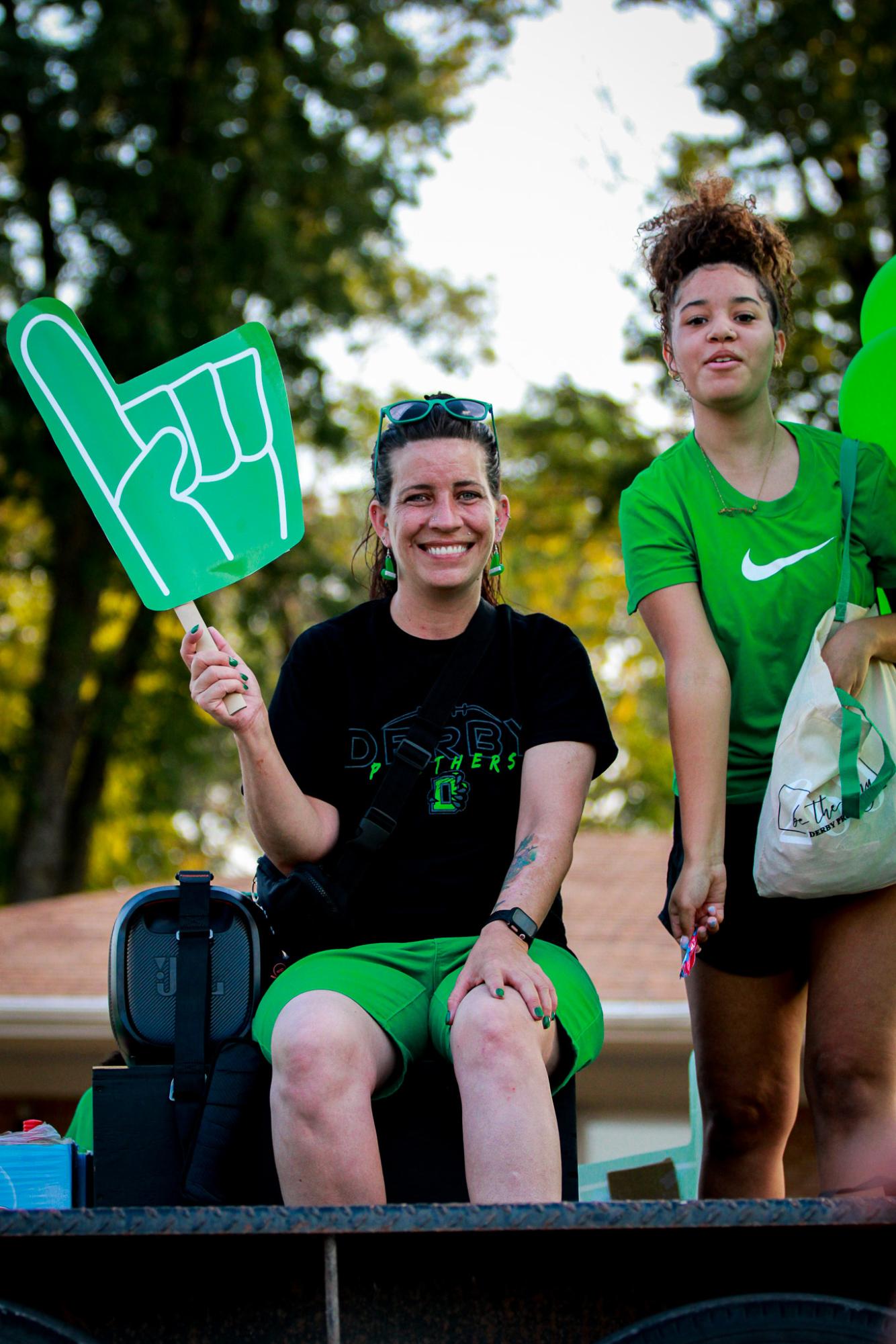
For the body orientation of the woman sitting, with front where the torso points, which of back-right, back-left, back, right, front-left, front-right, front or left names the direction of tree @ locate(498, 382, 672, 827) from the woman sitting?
back

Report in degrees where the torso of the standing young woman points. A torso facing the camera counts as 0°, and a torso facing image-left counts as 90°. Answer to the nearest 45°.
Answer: approximately 0°

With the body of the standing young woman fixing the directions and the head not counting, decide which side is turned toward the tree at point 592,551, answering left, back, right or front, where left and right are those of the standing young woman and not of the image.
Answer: back

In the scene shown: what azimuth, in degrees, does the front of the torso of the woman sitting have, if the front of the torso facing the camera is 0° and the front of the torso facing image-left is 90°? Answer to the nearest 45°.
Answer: approximately 0°

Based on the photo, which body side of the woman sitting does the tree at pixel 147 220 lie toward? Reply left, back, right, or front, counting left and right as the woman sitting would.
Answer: back

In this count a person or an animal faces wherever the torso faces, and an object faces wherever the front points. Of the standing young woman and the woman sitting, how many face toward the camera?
2
